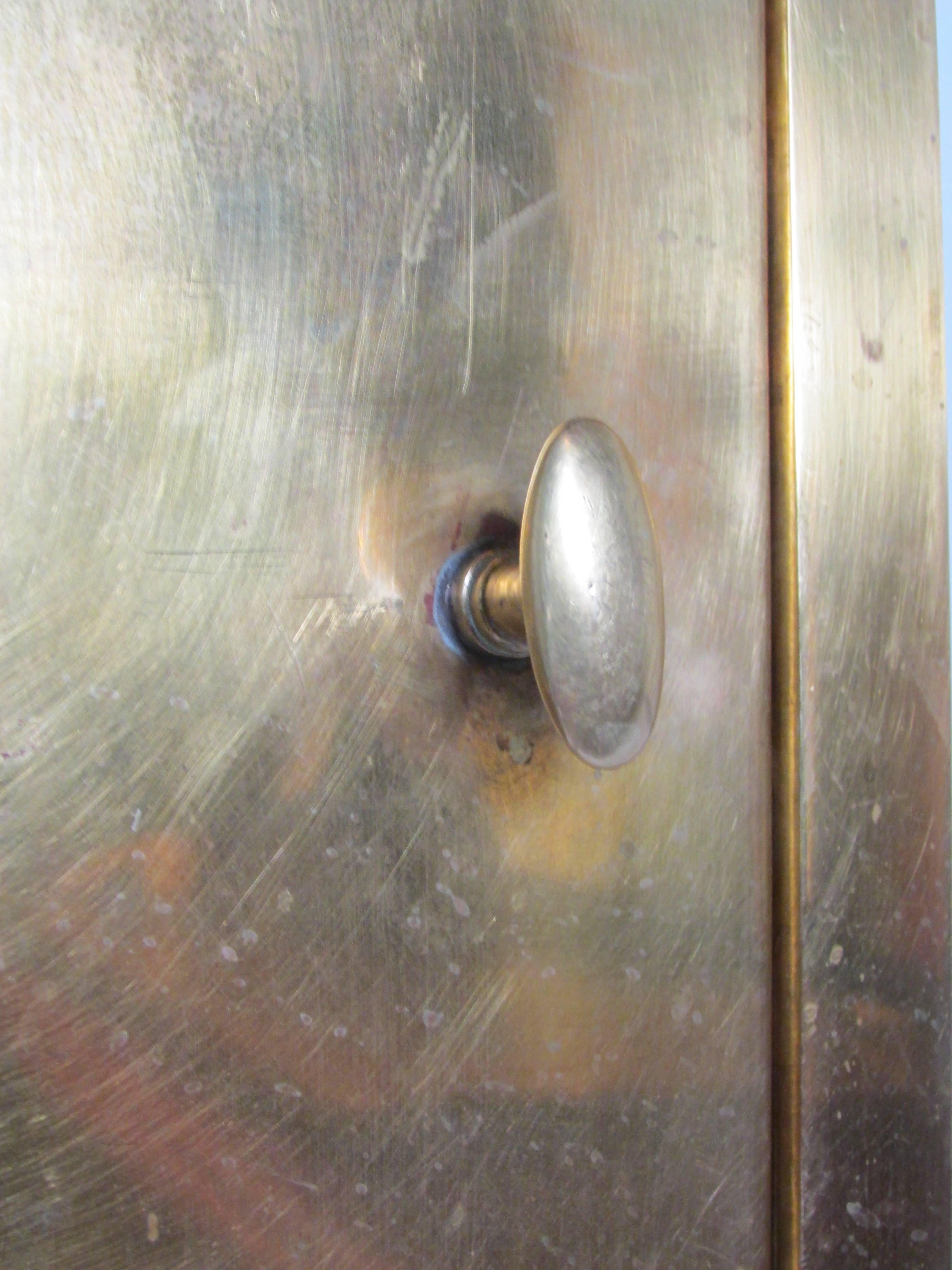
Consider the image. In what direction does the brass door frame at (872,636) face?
toward the camera

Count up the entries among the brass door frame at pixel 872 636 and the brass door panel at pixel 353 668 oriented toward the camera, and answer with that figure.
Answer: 2
